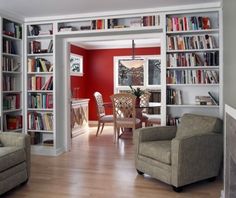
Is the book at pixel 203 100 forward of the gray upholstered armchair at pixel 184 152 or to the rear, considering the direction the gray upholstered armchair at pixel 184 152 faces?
to the rear

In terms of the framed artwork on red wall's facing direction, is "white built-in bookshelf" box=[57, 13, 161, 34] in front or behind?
in front

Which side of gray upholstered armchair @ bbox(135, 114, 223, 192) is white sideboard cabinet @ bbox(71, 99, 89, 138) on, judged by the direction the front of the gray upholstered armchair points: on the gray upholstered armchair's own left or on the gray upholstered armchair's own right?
on the gray upholstered armchair's own right

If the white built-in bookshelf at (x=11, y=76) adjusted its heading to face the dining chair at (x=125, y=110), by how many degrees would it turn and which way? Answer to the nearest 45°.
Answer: approximately 45° to its left

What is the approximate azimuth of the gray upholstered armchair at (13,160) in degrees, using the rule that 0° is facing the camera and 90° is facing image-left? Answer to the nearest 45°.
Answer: approximately 315°

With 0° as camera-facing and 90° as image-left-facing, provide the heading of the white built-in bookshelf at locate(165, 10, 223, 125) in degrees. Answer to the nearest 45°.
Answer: approximately 0°

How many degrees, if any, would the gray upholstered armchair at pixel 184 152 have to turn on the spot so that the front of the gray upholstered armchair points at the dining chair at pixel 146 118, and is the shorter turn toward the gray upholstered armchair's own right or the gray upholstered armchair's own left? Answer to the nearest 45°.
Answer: approximately 135° to the gray upholstered armchair's own right

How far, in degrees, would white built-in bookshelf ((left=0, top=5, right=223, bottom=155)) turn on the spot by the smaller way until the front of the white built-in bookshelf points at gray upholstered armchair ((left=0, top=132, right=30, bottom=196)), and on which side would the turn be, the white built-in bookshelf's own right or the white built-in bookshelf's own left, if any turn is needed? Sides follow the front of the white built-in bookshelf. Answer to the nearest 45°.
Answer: approximately 45° to the white built-in bookshelf's own right

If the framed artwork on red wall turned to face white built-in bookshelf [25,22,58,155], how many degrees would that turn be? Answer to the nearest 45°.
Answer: approximately 45° to its right
